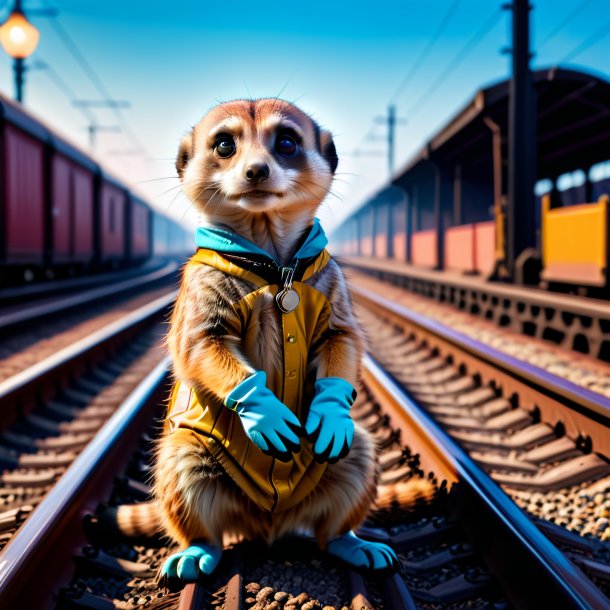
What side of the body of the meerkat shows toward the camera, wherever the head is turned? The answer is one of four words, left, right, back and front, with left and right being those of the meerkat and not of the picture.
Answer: front

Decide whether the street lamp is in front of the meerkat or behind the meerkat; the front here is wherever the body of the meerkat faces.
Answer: behind

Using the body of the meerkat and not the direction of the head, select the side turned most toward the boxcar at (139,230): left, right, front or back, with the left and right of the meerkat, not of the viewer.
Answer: back

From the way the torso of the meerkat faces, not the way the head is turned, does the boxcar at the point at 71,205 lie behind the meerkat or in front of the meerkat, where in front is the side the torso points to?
behind

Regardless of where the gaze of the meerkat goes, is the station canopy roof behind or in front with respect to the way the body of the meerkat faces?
behind

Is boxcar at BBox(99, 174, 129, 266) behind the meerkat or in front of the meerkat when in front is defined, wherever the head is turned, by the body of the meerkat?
behind
